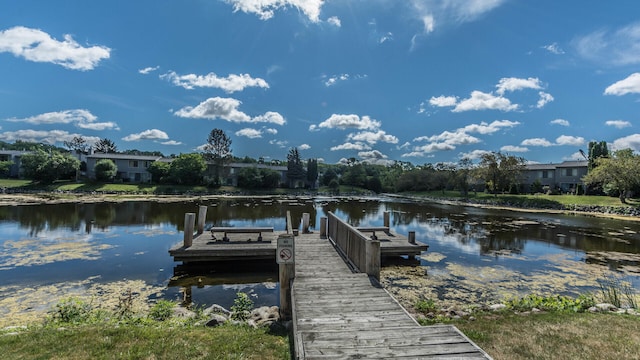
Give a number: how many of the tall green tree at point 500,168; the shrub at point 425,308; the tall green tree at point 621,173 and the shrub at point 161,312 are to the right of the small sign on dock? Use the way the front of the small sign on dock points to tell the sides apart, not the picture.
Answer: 1

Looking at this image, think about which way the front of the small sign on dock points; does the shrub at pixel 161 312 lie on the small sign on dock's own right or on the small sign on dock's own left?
on the small sign on dock's own right

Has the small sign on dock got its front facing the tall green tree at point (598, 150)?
no

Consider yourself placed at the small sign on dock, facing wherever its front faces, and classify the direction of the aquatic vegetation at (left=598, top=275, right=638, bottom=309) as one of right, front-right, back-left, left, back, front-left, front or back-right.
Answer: left

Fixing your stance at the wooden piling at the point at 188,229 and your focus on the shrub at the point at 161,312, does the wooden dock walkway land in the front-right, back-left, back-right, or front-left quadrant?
front-left

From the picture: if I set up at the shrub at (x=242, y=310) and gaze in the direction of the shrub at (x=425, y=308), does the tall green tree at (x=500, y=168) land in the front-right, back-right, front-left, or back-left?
front-left

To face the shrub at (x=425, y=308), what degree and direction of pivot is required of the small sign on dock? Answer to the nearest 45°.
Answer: approximately 90° to its left

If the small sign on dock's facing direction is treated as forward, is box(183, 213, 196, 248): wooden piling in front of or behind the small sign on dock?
behind

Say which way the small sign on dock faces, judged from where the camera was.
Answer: facing the viewer

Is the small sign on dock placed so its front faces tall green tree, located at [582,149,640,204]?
no

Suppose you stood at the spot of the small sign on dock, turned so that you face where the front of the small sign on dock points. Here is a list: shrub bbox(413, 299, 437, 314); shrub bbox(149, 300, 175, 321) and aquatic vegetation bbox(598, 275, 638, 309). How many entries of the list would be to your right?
1

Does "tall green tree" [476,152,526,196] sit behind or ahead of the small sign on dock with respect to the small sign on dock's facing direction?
behind

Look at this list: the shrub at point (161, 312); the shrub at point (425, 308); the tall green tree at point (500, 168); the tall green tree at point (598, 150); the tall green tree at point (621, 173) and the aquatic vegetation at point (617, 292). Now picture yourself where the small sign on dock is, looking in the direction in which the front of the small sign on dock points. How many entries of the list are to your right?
1
